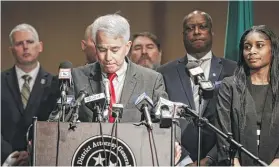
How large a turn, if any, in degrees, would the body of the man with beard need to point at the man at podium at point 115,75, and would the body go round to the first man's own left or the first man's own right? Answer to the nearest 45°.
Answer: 0° — they already face them

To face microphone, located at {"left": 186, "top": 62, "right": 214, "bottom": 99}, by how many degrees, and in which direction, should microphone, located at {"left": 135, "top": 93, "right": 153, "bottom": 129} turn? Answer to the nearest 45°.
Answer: approximately 90° to its right

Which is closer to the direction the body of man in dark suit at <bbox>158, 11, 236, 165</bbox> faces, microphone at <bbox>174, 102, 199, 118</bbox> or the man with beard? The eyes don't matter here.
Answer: the microphone

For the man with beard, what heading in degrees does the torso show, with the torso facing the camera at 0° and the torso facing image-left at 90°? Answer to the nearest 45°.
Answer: approximately 0°
